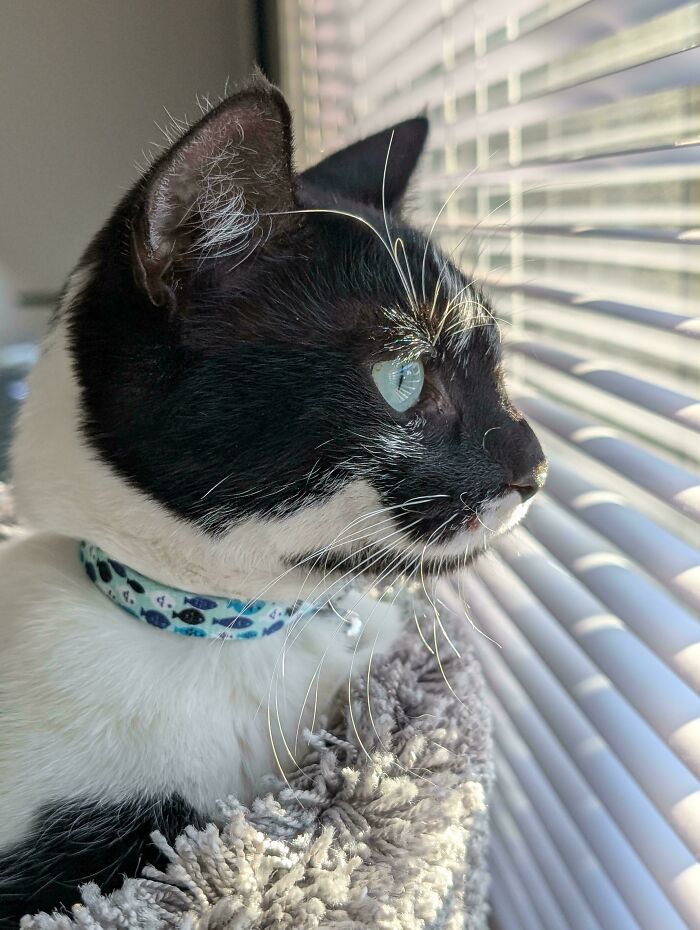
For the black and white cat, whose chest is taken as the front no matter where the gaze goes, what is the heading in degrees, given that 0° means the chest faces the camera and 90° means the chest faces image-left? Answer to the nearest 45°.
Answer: approximately 270°
